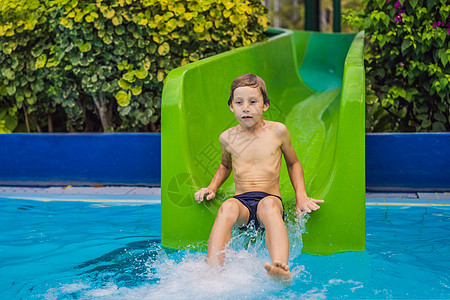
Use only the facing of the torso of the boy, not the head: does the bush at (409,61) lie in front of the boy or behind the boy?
behind

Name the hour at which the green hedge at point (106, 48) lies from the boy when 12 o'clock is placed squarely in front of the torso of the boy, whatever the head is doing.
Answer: The green hedge is roughly at 5 o'clock from the boy.

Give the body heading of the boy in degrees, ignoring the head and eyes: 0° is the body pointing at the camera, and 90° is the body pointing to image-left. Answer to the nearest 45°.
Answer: approximately 0°
